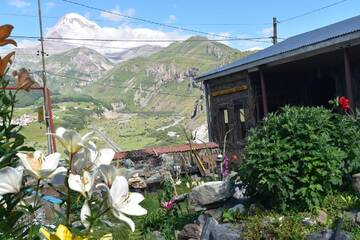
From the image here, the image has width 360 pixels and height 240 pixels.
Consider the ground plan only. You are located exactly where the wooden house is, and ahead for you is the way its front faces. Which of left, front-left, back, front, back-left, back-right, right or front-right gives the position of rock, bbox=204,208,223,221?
front-left

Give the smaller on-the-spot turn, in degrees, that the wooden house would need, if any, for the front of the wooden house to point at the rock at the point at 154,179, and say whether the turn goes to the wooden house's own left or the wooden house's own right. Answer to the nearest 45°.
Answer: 0° — it already faces it

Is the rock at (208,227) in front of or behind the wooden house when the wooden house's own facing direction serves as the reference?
in front

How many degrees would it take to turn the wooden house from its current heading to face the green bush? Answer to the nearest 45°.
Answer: approximately 45° to its left

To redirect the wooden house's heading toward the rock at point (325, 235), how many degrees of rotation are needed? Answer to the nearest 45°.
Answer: approximately 45° to its left

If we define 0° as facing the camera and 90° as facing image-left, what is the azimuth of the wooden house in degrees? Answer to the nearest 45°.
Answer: approximately 45°

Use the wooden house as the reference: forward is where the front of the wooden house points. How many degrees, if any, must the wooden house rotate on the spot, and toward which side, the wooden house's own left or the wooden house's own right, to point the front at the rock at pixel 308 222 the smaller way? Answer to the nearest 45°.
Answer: approximately 45° to the wooden house's own left

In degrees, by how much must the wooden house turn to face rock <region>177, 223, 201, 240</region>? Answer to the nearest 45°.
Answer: approximately 45° to its left
